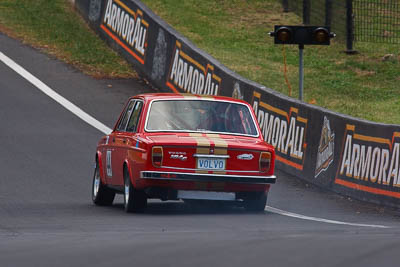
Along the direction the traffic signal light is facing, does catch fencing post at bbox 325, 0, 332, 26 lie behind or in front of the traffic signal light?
behind

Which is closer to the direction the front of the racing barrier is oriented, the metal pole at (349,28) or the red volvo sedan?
the red volvo sedan

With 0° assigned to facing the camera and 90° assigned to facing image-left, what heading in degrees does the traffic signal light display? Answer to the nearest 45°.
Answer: approximately 0°

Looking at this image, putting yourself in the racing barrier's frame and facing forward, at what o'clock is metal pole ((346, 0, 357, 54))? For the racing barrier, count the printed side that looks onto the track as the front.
The metal pole is roughly at 5 o'clock from the racing barrier.

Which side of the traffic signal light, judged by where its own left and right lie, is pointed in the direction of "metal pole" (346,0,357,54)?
back

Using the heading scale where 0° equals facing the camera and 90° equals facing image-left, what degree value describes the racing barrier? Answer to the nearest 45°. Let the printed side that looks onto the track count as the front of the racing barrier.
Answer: approximately 45°
